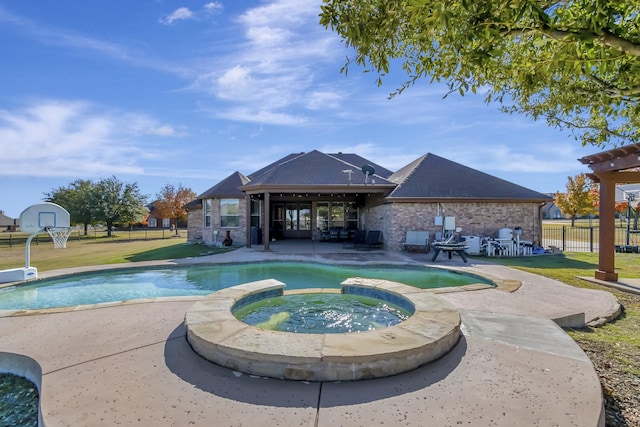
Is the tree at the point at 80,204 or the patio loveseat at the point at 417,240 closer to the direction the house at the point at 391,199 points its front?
the tree

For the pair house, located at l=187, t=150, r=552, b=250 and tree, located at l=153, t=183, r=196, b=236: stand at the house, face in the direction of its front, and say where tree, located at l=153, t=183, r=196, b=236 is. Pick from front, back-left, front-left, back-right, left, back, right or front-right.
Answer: front-left

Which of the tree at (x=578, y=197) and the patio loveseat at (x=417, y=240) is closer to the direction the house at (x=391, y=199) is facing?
the tree

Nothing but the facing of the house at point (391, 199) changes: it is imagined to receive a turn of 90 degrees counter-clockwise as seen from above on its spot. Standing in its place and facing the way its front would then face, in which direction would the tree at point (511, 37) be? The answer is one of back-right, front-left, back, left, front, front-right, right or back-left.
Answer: left

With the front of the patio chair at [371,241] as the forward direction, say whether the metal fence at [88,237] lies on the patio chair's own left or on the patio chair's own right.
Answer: on the patio chair's own right

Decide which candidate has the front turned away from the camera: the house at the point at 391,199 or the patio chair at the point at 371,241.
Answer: the house

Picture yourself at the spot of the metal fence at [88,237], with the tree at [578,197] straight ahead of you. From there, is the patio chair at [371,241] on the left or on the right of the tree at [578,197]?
right

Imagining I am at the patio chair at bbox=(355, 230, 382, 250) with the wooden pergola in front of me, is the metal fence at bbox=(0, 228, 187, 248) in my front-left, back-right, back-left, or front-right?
back-right

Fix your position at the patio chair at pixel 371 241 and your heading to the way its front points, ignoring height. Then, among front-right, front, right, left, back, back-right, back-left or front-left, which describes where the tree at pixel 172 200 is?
right

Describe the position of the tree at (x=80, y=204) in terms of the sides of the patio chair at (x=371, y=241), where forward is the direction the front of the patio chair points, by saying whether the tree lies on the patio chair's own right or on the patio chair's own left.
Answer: on the patio chair's own right
